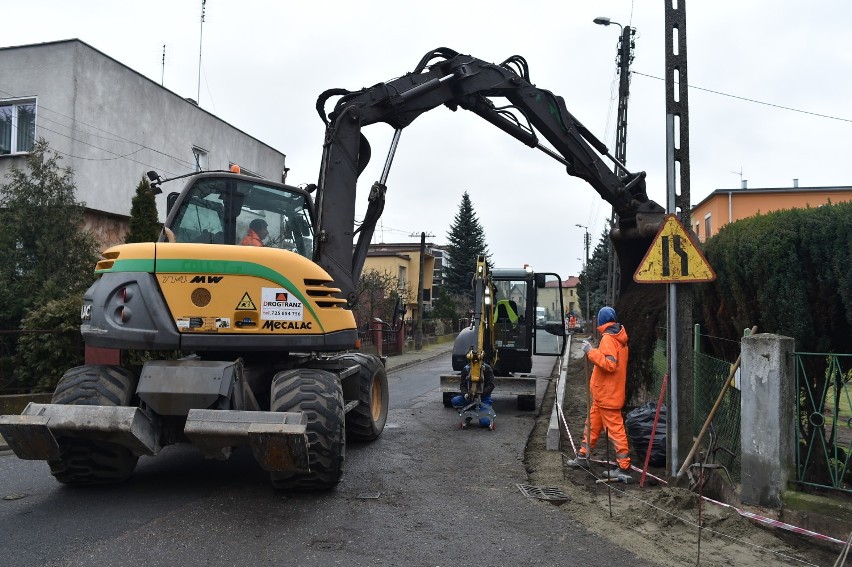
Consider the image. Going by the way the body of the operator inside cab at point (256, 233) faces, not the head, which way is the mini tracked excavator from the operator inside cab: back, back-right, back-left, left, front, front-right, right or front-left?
front-left

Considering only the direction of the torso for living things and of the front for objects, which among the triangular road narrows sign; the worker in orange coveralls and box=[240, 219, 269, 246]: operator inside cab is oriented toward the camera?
the triangular road narrows sign

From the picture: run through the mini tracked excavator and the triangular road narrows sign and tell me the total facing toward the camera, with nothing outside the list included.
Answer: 2

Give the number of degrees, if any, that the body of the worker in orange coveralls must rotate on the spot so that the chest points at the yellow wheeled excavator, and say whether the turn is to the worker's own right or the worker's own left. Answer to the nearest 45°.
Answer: approximately 45° to the worker's own left

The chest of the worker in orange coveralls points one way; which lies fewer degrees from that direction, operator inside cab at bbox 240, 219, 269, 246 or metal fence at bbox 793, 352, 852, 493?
the operator inside cab

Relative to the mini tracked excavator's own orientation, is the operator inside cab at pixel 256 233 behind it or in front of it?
in front

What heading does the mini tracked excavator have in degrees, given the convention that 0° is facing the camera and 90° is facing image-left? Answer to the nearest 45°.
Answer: approximately 0°

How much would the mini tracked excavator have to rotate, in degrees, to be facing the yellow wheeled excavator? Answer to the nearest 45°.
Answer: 0° — it already faces it

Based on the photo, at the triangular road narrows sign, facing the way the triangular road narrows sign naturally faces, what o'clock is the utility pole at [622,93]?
The utility pole is roughly at 6 o'clock from the triangular road narrows sign.

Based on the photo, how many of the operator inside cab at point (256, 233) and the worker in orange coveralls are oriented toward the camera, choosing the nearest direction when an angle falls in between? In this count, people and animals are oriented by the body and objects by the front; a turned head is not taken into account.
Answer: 0

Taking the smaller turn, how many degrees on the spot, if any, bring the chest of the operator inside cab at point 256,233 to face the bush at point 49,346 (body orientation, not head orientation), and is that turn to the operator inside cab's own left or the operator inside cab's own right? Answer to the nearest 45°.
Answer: approximately 135° to the operator inside cab's own left

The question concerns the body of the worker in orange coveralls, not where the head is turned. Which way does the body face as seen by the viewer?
to the viewer's left
